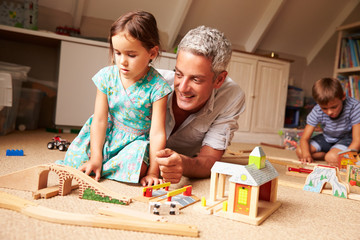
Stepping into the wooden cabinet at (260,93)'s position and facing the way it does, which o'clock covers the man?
The man is roughly at 12 o'clock from the wooden cabinet.

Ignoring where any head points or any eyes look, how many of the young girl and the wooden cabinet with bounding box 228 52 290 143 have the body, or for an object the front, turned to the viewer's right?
0

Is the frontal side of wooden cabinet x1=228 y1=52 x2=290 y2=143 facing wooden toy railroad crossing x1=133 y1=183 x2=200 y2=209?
yes

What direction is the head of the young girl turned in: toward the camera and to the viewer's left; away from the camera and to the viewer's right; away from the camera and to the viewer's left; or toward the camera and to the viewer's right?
toward the camera and to the viewer's left

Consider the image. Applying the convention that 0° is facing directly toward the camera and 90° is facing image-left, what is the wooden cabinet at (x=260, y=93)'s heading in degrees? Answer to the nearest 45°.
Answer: approximately 0°

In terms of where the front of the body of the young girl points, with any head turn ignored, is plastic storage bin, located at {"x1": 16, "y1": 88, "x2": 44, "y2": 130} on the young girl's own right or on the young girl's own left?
on the young girl's own right

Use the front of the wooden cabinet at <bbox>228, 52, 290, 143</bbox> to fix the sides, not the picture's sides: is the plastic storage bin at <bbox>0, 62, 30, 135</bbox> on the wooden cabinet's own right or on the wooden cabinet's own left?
on the wooden cabinet's own right

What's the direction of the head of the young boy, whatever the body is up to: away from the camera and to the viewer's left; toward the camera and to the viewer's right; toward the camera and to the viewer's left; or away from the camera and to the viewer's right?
toward the camera and to the viewer's left

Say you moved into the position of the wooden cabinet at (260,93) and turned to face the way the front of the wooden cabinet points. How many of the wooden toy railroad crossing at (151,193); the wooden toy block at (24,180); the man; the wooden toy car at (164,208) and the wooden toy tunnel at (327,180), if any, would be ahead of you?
5

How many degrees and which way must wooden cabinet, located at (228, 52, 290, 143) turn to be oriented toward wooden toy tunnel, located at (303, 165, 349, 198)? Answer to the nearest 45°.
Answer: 0° — it already faces it

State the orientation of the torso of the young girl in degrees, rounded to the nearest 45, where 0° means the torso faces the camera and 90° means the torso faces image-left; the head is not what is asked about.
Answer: approximately 45°
